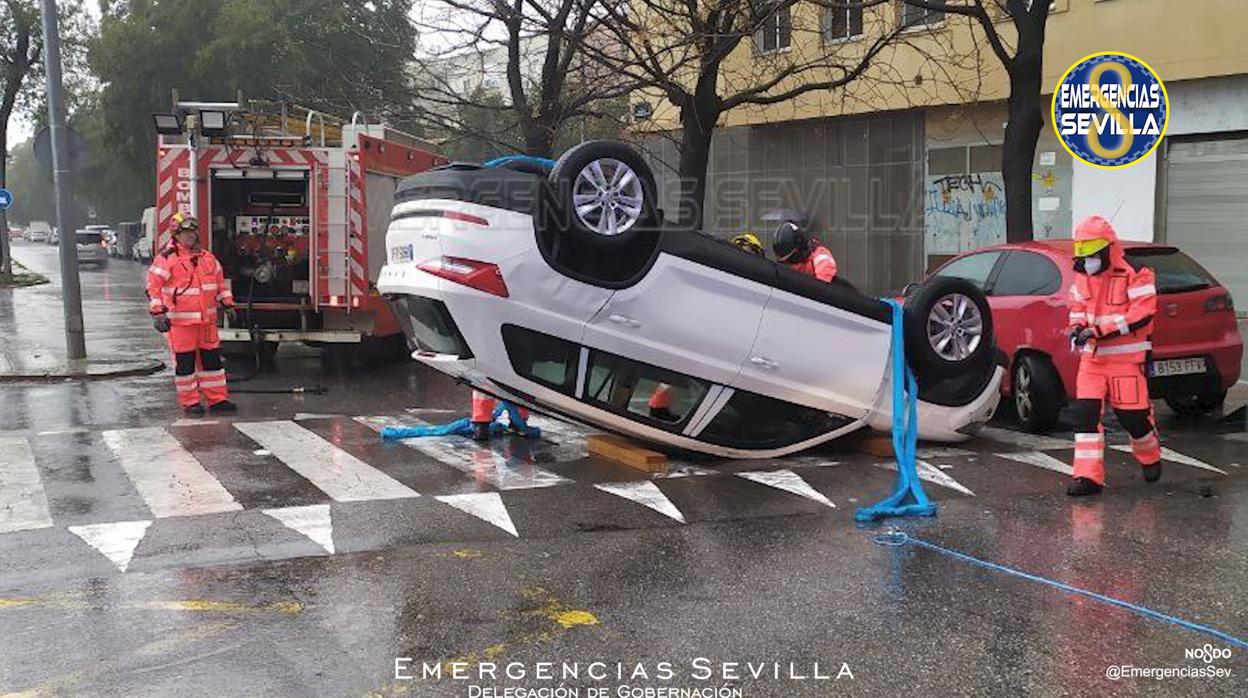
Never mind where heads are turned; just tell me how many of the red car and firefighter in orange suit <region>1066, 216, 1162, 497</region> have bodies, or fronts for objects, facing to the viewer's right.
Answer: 0

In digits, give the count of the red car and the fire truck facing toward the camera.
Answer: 0

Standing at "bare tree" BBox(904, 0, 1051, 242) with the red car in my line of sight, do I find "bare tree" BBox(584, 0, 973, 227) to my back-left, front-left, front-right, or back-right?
back-right

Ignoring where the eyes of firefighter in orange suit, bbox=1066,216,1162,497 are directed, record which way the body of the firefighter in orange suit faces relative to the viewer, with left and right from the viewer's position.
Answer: facing the viewer and to the left of the viewer

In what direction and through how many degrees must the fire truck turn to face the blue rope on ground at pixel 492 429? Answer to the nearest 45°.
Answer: approximately 135° to its right

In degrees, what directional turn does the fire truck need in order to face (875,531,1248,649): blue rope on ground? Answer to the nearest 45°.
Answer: approximately 135° to its right

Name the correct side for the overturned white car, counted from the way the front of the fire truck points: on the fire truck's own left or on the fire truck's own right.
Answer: on the fire truck's own right

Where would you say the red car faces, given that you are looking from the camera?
facing away from the viewer and to the left of the viewer

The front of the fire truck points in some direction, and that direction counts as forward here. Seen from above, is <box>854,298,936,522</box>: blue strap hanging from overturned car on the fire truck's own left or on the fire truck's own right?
on the fire truck's own right

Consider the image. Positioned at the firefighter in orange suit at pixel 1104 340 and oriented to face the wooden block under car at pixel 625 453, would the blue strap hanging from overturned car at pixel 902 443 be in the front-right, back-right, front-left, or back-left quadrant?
front-left

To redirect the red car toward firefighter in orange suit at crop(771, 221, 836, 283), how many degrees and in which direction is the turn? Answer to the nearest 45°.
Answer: approximately 90° to its left

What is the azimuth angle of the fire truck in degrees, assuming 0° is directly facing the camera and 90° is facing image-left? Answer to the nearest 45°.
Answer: approximately 225°
